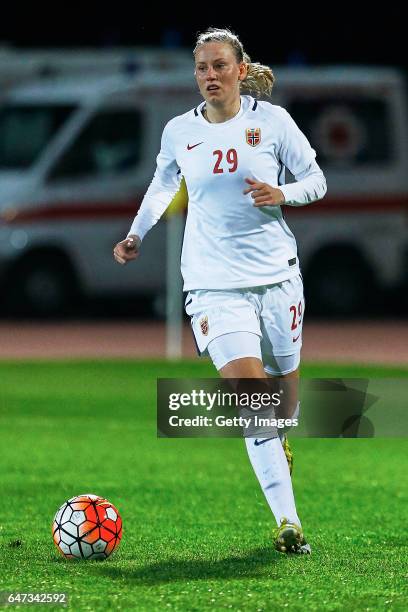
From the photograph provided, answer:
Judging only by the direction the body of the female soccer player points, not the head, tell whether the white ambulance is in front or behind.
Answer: behind

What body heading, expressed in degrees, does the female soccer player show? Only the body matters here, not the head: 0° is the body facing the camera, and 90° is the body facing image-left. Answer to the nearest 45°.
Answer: approximately 0°

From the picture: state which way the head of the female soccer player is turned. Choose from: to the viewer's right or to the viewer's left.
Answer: to the viewer's left
